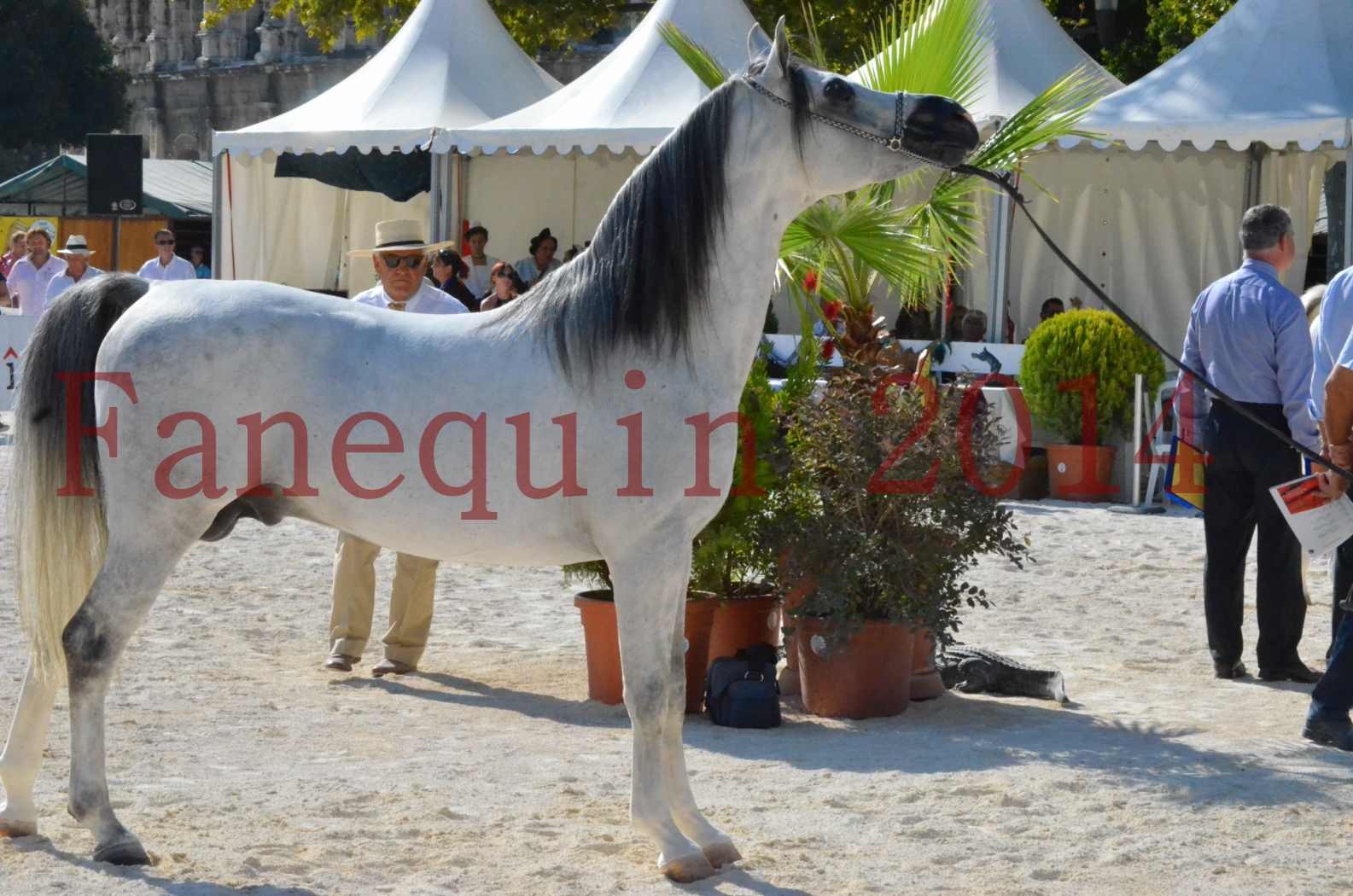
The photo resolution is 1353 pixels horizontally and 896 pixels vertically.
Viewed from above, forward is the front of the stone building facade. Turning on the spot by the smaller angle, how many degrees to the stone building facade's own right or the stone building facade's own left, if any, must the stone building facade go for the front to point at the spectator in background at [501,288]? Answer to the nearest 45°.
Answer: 0° — it already faces them

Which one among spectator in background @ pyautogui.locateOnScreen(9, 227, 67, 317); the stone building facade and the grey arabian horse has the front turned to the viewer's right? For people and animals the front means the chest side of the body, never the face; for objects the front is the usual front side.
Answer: the grey arabian horse

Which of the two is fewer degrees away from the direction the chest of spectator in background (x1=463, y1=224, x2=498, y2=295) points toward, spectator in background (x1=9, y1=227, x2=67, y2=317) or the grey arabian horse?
the grey arabian horse

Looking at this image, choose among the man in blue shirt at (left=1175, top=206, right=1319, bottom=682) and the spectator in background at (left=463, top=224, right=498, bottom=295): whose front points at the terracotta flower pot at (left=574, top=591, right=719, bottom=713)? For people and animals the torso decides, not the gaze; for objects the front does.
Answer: the spectator in background

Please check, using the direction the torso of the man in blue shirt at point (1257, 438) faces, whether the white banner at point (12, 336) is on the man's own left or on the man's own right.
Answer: on the man's own left

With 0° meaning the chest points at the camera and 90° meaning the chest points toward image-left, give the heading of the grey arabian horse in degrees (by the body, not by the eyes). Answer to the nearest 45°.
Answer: approximately 270°

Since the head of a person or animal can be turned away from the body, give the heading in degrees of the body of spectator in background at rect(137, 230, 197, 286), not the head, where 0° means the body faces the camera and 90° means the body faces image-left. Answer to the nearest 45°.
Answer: approximately 0°

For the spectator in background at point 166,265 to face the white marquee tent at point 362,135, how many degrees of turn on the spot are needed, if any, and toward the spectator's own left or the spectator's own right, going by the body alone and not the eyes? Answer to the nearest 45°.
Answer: approximately 90° to the spectator's own left

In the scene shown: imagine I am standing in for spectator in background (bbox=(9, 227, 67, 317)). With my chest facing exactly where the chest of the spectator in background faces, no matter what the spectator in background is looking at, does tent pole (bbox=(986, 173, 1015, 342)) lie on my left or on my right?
on my left
